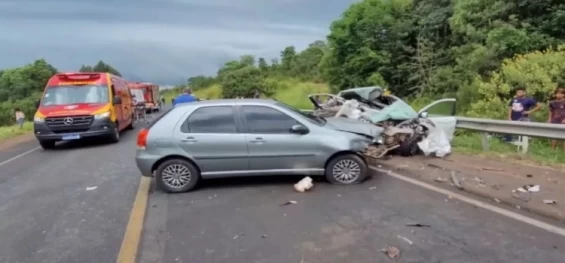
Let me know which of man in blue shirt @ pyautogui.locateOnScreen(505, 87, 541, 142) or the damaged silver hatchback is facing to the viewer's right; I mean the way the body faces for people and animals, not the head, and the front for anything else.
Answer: the damaged silver hatchback

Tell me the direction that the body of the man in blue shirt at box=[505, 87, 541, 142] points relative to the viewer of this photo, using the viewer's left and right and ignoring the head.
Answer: facing the viewer and to the left of the viewer

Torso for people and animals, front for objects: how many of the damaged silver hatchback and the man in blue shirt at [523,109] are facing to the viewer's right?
1

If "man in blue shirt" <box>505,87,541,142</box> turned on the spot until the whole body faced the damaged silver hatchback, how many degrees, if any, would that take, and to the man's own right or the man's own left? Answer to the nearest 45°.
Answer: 0° — they already face it

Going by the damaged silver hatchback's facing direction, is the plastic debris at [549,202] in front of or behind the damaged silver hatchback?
in front

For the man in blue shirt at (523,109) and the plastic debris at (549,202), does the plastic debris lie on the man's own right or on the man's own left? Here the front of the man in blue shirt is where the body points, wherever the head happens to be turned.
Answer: on the man's own left

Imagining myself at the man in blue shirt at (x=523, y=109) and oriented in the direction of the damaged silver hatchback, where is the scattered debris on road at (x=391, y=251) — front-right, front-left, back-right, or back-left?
front-left

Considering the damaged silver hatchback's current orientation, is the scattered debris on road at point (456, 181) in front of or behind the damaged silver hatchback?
in front

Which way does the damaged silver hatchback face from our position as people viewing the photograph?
facing to the right of the viewer

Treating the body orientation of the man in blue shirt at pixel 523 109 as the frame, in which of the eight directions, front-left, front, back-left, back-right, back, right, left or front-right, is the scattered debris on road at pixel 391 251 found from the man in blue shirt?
front-left

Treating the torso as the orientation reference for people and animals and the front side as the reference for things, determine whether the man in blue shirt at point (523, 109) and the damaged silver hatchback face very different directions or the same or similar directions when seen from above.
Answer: very different directions
